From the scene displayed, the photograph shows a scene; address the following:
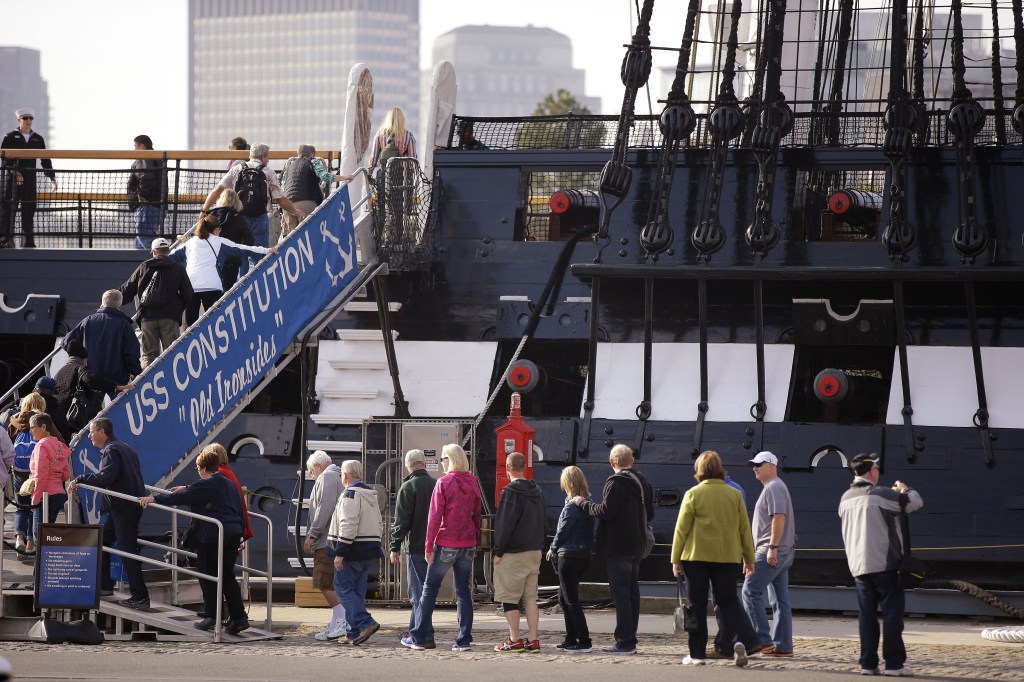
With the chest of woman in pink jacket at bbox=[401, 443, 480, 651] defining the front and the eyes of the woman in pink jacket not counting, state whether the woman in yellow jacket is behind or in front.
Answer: behind

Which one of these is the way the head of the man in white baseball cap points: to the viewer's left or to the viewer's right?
to the viewer's left

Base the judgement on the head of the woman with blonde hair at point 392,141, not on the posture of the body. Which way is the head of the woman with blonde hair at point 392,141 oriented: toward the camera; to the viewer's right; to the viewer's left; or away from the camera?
away from the camera

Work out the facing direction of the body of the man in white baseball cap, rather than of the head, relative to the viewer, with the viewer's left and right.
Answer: facing to the left of the viewer

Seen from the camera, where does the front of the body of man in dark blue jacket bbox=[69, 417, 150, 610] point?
to the viewer's left

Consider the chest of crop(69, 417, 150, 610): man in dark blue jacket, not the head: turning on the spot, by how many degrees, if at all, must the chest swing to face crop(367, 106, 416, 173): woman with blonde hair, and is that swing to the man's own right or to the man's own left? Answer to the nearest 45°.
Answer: approximately 135° to the man's own right

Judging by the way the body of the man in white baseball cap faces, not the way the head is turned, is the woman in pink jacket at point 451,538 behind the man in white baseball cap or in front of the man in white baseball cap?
in front

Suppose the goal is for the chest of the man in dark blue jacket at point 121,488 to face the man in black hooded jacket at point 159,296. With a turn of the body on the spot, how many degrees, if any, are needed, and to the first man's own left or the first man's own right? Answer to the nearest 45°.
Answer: approximately 90° to the first man's own right

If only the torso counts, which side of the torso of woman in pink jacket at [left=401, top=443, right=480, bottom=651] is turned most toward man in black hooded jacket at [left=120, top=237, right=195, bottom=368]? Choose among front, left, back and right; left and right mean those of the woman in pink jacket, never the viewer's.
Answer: front

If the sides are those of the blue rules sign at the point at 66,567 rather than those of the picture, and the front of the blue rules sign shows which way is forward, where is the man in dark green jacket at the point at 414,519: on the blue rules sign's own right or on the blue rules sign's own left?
on the blue rules sign's own left

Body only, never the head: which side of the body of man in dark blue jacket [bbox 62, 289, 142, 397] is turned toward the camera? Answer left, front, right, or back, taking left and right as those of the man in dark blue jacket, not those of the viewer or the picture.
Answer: back

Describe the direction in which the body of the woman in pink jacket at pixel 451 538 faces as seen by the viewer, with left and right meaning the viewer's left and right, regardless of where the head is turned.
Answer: facing away from the viewer and to the left of the viewer

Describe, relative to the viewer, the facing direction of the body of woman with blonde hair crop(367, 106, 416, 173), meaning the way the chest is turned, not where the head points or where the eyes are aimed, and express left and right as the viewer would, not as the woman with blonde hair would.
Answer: facing away from the viewer

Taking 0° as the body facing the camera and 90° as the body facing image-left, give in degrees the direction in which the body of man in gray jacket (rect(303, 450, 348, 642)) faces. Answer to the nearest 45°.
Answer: approximately 90°

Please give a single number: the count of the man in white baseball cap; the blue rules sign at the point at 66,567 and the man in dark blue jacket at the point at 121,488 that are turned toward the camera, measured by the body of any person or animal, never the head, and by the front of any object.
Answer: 1
